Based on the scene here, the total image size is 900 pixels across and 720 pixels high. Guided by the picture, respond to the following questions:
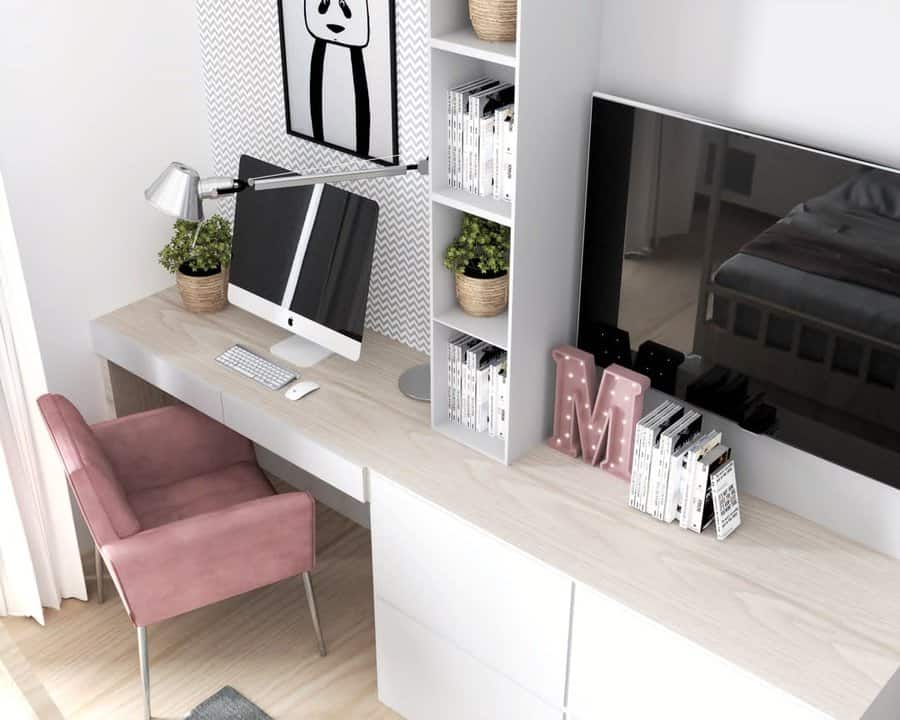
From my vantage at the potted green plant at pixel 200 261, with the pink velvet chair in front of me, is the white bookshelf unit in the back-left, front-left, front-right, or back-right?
front-left

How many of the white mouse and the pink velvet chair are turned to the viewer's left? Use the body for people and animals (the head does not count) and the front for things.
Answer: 0

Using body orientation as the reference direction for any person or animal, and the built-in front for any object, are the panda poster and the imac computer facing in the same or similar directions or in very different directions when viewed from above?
same or similar directions

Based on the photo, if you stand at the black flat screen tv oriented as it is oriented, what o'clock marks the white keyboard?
The white keyboard is roughly at 2 o'clock from the black flat screen tv.

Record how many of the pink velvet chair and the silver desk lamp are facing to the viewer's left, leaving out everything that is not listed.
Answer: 1

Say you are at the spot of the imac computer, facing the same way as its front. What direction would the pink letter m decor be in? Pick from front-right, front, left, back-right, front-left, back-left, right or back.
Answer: left

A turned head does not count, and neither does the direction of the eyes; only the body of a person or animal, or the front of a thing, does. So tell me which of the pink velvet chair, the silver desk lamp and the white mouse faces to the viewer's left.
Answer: the silver desk lamp

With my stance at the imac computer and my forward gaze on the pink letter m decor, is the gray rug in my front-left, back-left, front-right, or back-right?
front-right

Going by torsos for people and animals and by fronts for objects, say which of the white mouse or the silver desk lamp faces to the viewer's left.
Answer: the silver desk lamp

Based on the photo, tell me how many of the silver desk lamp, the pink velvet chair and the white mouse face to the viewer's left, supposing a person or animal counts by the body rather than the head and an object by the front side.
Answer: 1

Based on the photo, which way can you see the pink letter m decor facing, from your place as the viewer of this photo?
facing the viewer and to the left of the viewer
